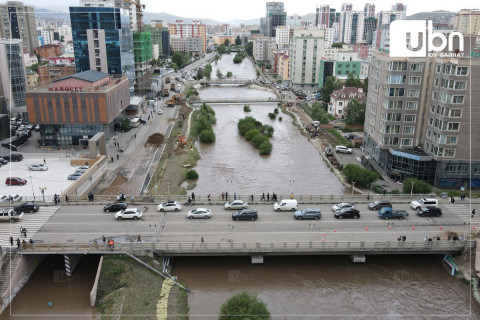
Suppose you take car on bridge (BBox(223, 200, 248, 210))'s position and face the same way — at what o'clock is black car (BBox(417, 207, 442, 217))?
The black car is roughly at 6 o'clock from the car on bridge.

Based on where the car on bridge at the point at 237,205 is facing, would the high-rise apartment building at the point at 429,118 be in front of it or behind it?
behind

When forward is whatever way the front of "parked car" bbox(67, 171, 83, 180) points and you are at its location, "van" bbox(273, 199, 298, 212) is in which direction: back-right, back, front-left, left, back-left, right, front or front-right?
left

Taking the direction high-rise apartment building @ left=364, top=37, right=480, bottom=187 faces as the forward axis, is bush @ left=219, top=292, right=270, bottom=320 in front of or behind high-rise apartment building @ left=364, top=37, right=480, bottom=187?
in front

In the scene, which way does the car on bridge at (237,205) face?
to the viewer's left
